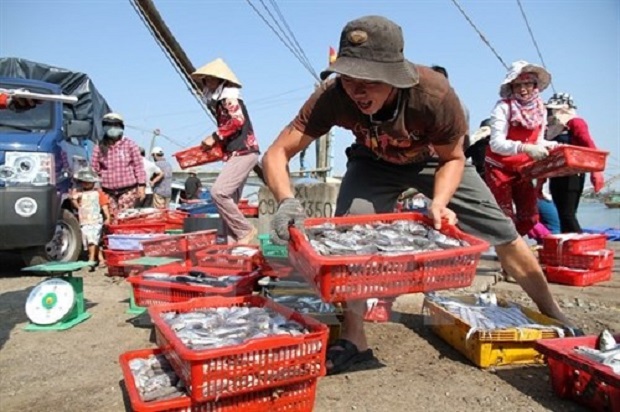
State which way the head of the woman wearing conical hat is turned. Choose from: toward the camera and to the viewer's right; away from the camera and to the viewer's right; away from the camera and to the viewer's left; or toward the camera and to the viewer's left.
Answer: toward the camera and to the viewer's left

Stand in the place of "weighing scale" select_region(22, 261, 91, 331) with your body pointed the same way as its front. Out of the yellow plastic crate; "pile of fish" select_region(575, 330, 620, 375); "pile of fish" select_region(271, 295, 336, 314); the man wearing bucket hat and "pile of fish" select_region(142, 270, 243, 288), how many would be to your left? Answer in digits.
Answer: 5

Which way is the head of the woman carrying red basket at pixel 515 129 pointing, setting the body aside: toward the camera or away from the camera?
toward the camera

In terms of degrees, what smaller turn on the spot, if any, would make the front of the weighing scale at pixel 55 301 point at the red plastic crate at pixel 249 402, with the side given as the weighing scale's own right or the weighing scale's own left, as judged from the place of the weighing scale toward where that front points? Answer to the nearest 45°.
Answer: approximately 45° to the weighing scale's own left

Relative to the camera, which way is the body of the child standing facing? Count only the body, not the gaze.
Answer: toward the camera

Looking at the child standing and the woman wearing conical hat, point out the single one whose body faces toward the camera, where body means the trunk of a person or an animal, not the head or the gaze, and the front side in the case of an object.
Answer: the child standing

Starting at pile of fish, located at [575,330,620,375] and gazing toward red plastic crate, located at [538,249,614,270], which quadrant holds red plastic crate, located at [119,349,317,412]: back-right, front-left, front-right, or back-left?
back-left

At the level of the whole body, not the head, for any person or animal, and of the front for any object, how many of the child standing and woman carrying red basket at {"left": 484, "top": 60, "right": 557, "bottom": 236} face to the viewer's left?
0

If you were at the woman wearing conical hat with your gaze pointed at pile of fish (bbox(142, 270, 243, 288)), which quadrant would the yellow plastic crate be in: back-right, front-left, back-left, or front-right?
front-left

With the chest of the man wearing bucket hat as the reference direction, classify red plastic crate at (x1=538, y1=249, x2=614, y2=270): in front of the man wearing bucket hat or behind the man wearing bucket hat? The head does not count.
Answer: behind

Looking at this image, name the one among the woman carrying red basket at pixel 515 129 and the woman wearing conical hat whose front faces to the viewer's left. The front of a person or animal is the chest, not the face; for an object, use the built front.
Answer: the woman wearing conical hat

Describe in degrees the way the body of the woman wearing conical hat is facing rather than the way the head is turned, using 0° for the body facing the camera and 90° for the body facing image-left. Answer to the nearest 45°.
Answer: approximately 90°

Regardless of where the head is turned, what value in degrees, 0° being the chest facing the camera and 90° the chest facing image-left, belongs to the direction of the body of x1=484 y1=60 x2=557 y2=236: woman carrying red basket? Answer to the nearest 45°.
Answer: approximately 315°

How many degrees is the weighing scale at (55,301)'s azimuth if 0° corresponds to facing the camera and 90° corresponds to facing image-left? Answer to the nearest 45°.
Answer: approximately 45°

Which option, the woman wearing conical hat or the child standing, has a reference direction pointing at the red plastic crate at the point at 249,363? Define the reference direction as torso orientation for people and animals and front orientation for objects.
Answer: the child standing

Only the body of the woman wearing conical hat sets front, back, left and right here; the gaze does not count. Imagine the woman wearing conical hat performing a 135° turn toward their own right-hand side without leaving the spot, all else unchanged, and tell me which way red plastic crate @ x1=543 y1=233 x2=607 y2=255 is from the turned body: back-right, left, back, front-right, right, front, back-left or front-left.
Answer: front-right
